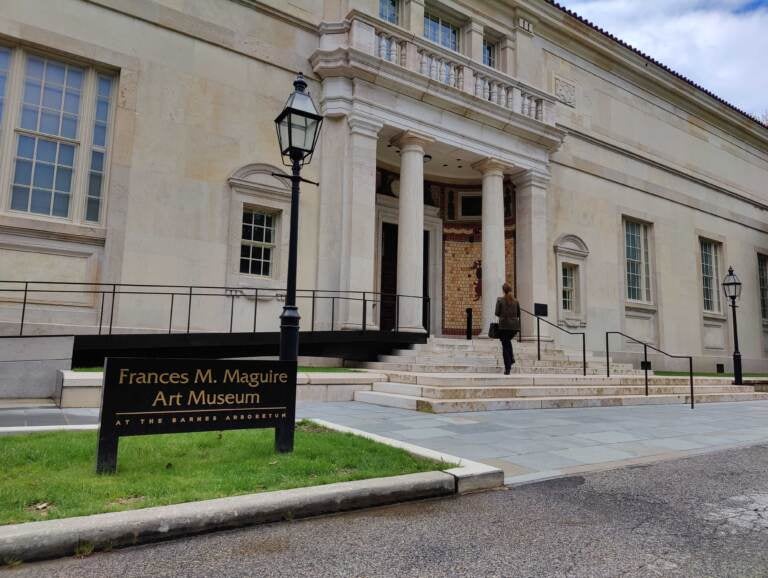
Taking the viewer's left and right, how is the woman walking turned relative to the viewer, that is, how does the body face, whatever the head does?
facing away from the viewer and to the left of the viewer

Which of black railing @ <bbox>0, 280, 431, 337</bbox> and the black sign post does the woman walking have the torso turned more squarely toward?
the black railing

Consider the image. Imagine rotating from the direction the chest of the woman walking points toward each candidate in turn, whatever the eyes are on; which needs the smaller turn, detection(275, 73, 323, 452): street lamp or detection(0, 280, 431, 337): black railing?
the black railing

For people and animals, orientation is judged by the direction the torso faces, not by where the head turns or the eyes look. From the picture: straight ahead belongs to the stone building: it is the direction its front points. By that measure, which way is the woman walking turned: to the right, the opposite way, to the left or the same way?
the opposite way

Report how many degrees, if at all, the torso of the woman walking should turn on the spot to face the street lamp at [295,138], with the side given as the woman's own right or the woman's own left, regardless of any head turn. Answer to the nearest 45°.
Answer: approximately 135° to the woman's own left

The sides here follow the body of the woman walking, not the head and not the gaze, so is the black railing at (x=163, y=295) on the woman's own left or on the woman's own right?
on the woman's own left

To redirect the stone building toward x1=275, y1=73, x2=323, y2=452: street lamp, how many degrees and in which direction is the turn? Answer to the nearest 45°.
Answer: approximately 45° to its right

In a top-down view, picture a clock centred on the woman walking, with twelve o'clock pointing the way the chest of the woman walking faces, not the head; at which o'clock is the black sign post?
The black sign post is roughly at 8 o'clock from the woman walking.
